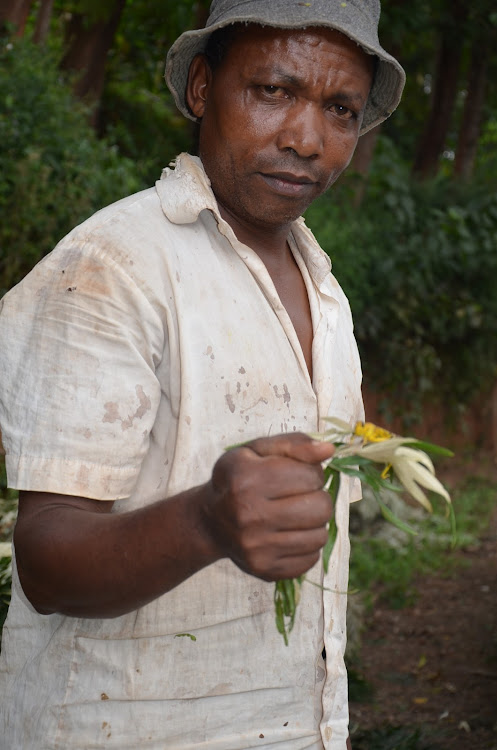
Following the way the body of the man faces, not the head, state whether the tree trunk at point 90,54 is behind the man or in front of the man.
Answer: behind

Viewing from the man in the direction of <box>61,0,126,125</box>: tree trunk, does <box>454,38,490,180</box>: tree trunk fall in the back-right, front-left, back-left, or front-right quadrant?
front-right

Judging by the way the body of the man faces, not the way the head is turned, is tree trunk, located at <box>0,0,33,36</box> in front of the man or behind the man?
behind

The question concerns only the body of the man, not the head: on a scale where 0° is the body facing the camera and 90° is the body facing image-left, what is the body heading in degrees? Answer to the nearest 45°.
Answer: approximately 315°

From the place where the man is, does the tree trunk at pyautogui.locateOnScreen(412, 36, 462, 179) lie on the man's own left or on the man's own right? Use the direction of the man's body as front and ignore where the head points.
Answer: on the man's own left

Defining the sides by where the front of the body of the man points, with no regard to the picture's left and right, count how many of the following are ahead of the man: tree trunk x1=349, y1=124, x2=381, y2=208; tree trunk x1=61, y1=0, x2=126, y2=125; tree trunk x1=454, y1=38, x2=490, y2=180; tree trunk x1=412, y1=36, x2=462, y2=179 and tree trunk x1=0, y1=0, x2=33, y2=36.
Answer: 0

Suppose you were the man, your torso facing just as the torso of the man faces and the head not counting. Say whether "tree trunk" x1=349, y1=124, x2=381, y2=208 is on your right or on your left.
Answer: on your left

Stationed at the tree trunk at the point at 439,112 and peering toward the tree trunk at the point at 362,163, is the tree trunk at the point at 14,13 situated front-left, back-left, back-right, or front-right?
front-right

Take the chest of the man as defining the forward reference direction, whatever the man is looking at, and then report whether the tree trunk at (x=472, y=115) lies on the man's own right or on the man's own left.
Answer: on the man's own left

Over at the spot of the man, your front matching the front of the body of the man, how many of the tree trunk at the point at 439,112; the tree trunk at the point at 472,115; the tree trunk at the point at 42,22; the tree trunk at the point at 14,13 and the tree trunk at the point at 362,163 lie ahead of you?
0
